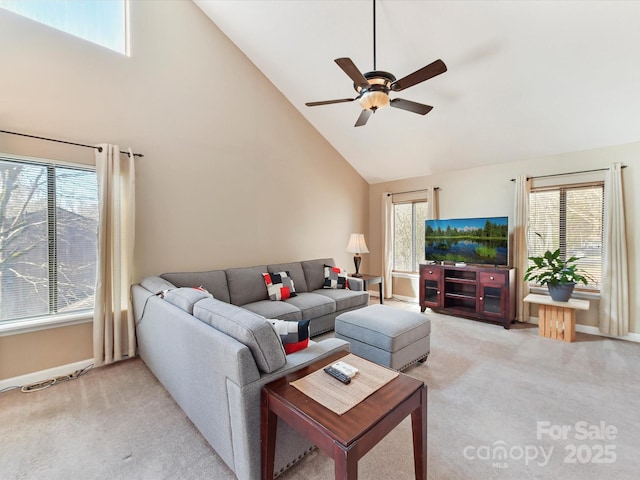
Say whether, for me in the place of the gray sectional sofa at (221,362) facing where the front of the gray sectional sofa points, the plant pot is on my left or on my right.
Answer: on my left

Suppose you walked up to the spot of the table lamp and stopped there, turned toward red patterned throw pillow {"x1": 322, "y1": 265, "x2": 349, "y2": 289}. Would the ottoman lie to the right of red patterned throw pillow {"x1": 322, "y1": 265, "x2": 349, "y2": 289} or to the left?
left

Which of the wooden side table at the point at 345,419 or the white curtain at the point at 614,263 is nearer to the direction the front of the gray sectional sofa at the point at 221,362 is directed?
the wooden side table

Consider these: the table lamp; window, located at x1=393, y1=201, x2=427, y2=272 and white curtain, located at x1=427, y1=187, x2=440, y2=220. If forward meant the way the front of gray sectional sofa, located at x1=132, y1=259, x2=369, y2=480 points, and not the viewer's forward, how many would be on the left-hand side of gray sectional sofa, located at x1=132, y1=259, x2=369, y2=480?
3

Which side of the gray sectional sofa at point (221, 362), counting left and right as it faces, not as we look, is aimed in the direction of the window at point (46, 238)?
back

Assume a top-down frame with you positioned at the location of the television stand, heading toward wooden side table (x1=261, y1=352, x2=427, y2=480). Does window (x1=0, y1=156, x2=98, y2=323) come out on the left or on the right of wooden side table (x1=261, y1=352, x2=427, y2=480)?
right

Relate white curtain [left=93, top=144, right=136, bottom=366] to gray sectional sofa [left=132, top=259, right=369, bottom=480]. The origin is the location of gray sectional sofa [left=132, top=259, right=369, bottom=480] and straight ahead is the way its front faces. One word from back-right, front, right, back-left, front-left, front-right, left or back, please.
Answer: back

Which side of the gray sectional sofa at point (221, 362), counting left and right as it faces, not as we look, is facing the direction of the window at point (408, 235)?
left

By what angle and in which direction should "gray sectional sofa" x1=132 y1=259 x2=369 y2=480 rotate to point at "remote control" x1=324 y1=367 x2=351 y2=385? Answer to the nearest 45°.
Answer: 0° — it already faces it

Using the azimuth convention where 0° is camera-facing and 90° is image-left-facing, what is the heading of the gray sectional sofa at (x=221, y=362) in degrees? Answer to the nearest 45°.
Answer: approximately 315°

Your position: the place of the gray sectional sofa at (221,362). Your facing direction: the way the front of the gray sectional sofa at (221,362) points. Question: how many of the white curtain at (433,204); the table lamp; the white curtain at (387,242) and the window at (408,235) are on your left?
4

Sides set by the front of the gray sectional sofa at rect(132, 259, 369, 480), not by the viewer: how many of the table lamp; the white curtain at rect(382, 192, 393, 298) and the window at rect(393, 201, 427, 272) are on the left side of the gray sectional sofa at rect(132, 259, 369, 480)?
3
